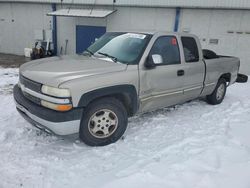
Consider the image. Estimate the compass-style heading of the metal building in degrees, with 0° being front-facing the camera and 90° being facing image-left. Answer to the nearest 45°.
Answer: approximately 0°

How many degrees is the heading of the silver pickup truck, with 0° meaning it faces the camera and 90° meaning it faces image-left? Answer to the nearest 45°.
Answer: approximately 45°

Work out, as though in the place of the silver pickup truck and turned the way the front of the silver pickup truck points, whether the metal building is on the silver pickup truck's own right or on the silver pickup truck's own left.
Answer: on the silver pickup truck's own right

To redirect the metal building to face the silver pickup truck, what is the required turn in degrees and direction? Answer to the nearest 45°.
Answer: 0° — it already faces it
